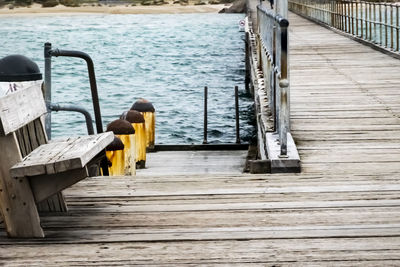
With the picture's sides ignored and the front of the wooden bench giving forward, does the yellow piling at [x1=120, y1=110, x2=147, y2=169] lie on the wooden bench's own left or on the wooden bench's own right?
on the wooden bench's own left

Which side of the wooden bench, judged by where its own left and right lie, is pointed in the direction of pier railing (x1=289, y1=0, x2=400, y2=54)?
left

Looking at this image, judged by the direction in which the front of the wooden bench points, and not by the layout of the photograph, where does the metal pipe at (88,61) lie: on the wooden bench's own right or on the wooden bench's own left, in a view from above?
on the wooden bench's own left

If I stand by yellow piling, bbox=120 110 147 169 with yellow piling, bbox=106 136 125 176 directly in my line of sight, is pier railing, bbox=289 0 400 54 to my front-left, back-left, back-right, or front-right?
back-left

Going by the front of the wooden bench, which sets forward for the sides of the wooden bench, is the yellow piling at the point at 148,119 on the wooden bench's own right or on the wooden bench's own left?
on the wooden bench's own left

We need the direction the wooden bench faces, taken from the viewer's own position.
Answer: facing the viewer and to the right of the viewer
